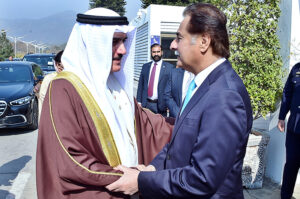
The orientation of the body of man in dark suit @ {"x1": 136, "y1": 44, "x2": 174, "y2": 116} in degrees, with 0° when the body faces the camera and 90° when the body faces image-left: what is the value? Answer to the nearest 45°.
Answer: approximately 0°

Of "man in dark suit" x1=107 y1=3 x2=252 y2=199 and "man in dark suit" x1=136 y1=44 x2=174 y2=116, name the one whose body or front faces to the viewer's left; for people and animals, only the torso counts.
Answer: "man in dark suit" x1=107 y1=3 x2=252 y2=199

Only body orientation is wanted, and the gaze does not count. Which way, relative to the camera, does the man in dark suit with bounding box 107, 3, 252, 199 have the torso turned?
to the viewer's left

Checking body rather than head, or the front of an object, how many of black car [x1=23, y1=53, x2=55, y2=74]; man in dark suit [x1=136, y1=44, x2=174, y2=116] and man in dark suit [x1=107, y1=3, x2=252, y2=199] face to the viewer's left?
1

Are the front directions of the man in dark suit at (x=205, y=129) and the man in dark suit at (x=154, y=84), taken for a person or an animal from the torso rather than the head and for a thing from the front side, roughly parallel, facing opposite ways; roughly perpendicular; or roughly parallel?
roughly perpendicular

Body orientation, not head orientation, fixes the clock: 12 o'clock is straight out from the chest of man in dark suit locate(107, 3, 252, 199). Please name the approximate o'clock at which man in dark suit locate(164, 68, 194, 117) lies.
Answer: man in dark suit locate(164, 68, 194, 117) is roughly at 3 o'clock from man in dark suit locate(107, 3, 252, 199).

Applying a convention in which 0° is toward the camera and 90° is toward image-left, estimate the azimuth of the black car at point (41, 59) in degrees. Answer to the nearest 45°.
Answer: approximately 315°

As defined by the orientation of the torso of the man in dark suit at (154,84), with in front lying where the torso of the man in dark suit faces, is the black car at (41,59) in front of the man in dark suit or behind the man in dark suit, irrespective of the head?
behind

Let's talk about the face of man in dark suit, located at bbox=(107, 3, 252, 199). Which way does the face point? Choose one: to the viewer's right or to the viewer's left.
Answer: to the viewer's left

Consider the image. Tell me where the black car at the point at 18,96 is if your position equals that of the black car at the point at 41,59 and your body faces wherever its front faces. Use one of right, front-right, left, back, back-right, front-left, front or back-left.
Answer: front-right

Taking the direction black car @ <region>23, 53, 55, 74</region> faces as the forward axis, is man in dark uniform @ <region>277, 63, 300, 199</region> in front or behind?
in front

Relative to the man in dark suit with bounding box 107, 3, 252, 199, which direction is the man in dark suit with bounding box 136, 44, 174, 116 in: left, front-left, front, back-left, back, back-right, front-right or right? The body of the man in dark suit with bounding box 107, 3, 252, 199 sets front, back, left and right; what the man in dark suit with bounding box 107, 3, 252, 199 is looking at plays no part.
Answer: right

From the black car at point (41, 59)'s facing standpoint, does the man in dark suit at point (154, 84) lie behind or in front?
in front

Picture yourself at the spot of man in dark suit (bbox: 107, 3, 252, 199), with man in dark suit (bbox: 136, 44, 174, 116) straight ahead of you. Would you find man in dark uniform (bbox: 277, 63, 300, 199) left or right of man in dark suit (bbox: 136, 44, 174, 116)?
right
